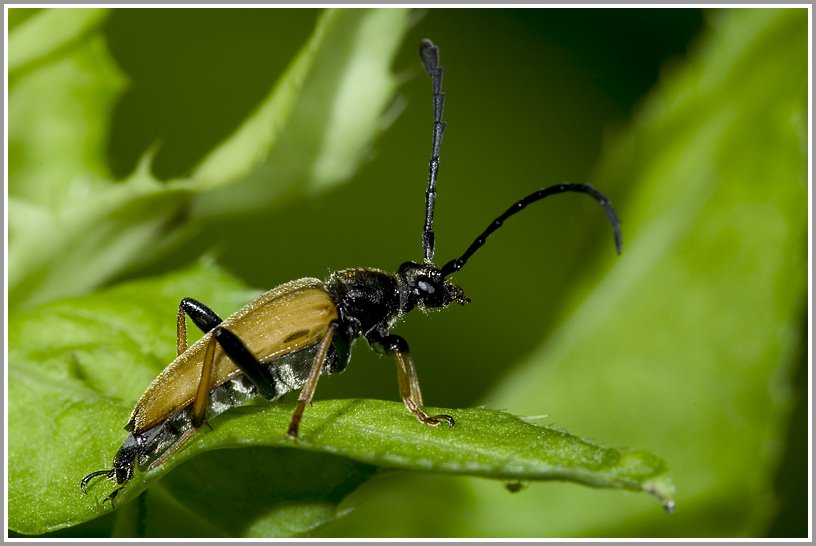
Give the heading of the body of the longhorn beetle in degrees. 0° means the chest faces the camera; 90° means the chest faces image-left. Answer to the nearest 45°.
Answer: approximately 270°

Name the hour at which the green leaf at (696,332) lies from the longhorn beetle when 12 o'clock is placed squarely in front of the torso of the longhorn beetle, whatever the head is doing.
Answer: The green leaf is roughly at 12 o'clock from the longhorn beetle.
